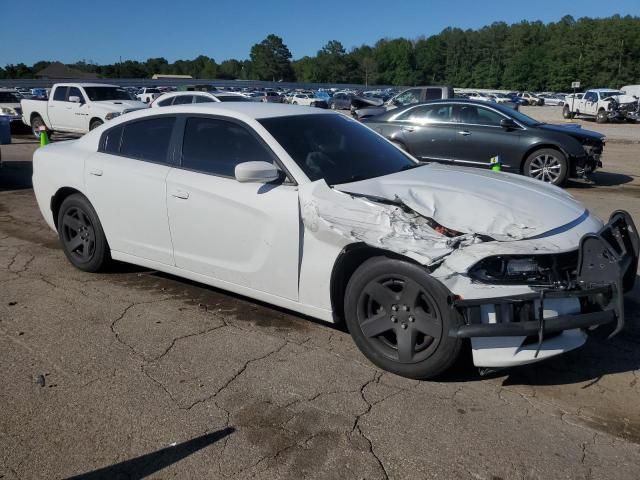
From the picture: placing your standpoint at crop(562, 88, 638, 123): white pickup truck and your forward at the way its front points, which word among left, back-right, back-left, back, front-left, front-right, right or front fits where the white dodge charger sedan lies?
front-right

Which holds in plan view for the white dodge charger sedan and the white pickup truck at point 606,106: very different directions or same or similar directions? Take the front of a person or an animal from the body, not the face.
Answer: same or similar directions

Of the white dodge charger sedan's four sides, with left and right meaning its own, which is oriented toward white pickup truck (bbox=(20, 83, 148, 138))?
back

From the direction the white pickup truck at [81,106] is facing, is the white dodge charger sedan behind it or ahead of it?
ahead

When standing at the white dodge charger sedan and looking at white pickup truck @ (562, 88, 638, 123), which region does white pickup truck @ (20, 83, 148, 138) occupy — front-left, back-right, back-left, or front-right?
front-left

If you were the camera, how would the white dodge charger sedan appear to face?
facing the viewer and to the right of the viewer

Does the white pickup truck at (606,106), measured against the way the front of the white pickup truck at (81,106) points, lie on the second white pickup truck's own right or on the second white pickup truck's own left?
on the second white pickup truck's own left

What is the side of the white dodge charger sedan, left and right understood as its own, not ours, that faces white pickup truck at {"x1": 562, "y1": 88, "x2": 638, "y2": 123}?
left

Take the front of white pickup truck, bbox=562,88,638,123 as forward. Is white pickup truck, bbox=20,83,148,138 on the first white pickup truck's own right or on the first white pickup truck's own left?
on the first white pickup truck's own right

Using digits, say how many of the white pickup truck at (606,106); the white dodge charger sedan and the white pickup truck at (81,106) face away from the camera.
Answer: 0

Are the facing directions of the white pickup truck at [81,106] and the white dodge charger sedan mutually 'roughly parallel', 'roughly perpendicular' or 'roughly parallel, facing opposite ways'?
roughly parallel
